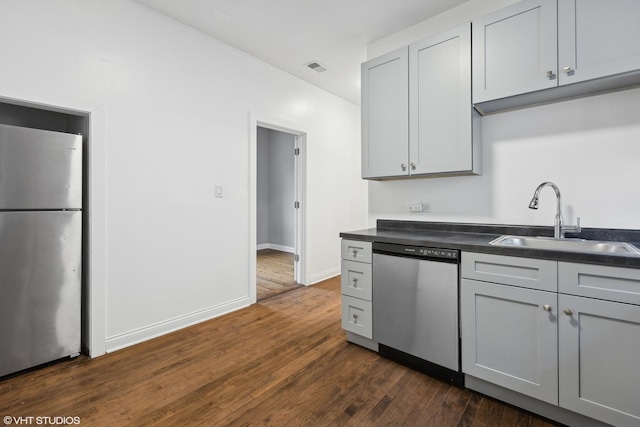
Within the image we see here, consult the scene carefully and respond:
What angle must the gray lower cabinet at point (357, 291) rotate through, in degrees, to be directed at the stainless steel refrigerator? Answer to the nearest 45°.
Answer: approximately 45° to its right

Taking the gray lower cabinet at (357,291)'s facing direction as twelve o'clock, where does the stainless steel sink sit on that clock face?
The stainless steel sink is roughly at 8 o'clock from the gray lower cabinet.

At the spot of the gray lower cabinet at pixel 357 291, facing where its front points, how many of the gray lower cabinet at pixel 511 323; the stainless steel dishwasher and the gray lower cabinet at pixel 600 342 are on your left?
3

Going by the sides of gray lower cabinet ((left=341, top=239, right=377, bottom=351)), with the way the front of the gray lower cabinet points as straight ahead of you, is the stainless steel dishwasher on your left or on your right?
on your left

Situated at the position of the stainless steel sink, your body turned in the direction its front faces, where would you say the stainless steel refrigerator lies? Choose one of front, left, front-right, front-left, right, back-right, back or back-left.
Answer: front-right

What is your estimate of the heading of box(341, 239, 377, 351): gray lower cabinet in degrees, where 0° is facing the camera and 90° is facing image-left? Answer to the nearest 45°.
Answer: approximately 45°

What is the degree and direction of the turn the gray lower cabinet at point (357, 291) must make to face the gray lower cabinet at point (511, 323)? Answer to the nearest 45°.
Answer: approximately 90° to its left

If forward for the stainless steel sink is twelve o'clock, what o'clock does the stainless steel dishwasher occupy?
The stainless steel dishwasher is roughly at 2 o'clock from the stainless steel sink.
